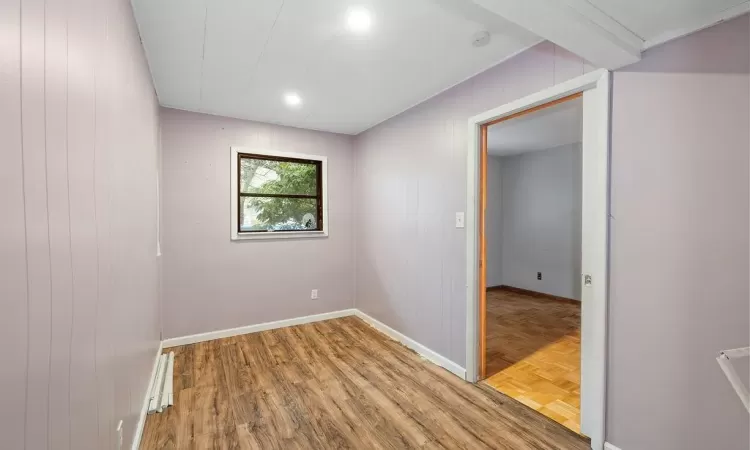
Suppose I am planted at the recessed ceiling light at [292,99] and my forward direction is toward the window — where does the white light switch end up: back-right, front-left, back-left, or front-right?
back-right
